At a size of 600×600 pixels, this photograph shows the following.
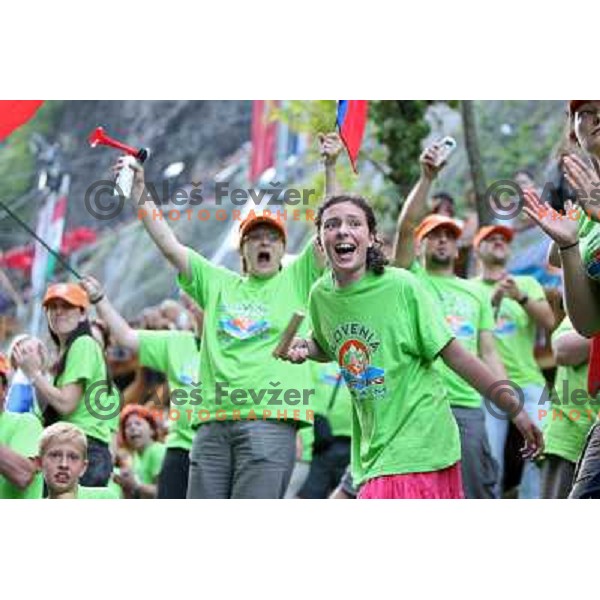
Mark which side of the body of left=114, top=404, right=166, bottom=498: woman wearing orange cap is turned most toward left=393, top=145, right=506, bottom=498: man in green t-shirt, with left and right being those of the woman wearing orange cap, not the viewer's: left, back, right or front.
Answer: left

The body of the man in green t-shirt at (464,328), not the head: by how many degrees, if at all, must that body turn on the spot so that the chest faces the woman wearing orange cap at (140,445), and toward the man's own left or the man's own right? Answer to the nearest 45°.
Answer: approximately 135° to the man's own right

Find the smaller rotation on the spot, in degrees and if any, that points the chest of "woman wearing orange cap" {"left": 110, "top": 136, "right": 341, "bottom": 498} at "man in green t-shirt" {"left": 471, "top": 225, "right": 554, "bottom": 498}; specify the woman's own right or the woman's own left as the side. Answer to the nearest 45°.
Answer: approximately 135° to the woman's own left

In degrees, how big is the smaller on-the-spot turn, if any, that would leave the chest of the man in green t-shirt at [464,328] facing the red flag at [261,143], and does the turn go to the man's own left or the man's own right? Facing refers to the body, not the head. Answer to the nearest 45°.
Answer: approximately 180°

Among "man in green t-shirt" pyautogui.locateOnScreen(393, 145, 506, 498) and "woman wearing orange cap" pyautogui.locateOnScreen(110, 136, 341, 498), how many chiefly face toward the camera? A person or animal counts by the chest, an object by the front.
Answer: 2

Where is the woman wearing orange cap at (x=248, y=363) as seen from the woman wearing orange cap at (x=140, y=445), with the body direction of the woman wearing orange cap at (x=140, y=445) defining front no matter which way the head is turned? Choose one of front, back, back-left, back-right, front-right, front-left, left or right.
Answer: front-left

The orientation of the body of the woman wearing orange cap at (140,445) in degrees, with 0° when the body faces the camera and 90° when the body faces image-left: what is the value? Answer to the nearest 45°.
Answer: approximately 45°

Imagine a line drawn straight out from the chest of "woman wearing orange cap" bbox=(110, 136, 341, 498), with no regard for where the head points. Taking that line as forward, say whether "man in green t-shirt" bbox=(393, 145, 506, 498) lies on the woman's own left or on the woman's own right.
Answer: on the woman's own left

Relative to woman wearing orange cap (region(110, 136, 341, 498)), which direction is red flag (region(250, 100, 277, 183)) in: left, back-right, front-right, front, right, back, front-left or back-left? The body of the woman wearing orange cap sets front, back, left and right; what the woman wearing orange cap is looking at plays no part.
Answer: back
